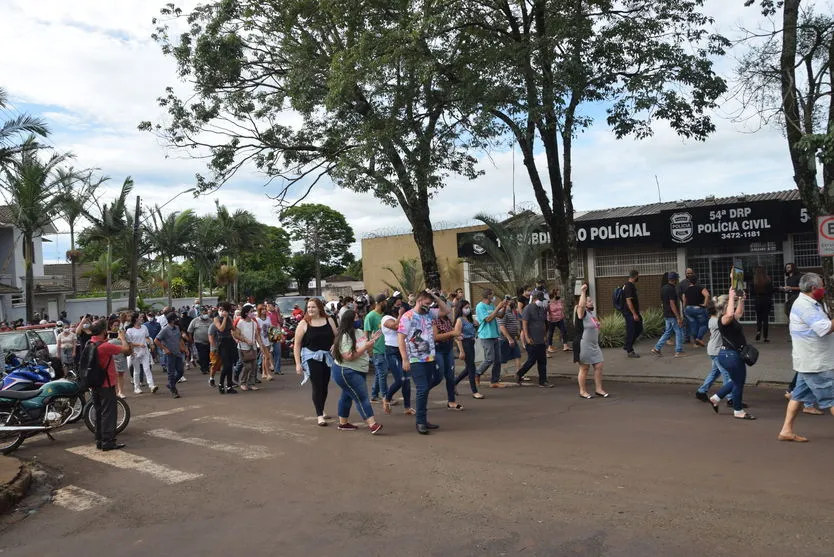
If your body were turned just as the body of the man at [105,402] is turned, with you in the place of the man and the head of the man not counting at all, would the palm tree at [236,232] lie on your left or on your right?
on your left
